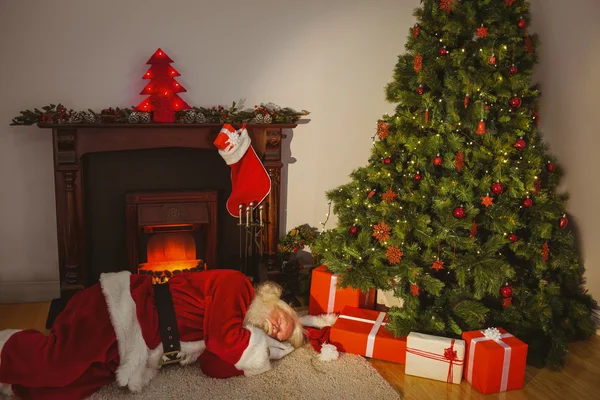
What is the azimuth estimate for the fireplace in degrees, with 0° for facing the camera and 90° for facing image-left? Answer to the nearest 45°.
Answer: approximately 0°

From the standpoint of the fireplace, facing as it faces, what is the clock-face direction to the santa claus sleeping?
The santa claus sleeping is roughly at 12 o'clock from the fireplace.

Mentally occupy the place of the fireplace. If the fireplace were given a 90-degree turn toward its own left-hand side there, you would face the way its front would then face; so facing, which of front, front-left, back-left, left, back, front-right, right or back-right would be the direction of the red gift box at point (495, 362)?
front-right

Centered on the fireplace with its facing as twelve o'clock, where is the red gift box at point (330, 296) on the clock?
The red gift box is roughly at 10 o'clock from the fireplace.

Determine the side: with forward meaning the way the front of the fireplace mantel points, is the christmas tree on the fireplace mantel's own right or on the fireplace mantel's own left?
on the fireplace mantel's own left

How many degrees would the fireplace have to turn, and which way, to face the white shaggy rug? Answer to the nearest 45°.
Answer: approximately 45° to its left

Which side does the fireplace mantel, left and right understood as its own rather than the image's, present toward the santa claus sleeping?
front

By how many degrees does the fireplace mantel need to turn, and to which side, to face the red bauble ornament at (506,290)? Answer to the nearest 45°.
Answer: approximately 45° to its left
